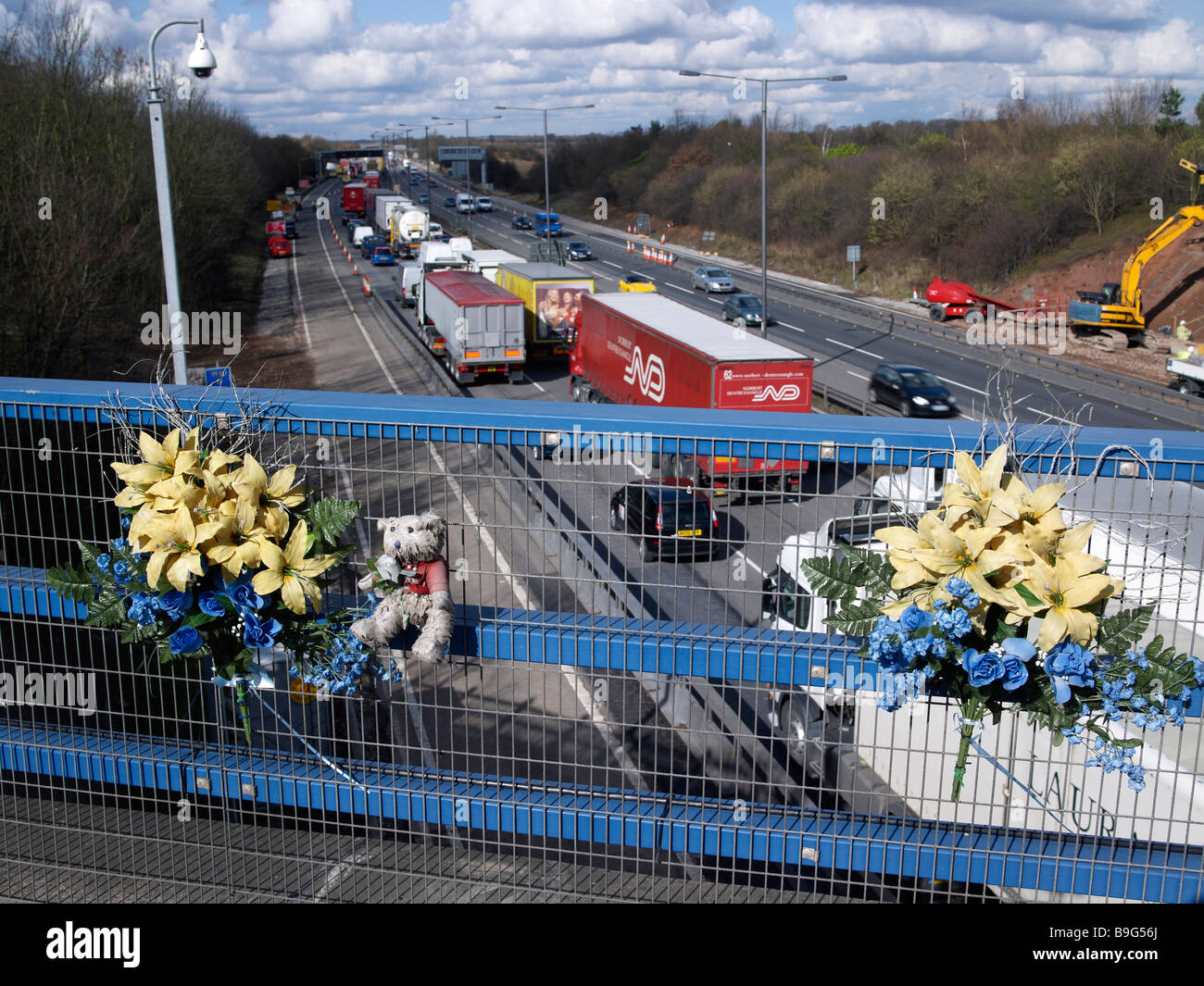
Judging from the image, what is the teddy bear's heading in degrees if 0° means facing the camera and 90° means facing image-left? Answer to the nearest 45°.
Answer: approximately 45°

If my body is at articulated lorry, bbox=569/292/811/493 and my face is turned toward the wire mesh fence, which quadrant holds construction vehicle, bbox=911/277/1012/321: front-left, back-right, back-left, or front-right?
back-left

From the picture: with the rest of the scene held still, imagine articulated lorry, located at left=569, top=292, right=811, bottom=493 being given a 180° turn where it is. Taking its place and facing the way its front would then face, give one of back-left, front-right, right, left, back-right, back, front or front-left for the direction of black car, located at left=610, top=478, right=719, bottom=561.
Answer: front-right

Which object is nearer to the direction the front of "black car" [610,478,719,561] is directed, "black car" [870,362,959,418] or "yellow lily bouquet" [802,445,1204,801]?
the black car

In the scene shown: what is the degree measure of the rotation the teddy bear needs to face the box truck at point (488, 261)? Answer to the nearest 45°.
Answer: approximately 135° to its right

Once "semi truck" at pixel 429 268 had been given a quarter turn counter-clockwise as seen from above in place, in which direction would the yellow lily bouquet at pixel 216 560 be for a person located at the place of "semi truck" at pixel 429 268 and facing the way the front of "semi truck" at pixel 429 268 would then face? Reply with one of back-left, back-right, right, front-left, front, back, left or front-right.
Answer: front-left

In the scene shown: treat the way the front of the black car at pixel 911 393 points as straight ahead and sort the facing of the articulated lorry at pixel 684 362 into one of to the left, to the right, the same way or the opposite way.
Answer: the opposite way

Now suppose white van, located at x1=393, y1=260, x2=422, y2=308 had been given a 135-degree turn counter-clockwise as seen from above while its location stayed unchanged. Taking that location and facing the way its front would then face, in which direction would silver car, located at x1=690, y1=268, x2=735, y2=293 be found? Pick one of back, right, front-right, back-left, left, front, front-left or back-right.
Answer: left
